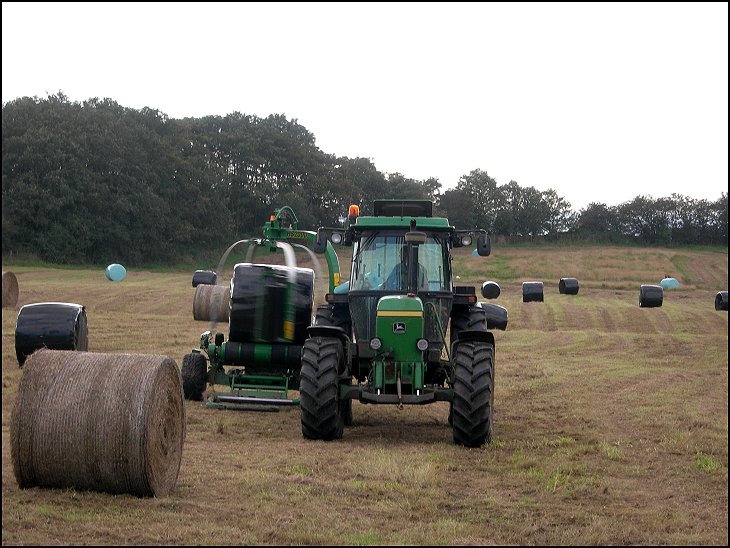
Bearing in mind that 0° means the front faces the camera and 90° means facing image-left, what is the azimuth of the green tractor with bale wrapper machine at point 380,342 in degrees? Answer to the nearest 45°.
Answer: approximately 0°

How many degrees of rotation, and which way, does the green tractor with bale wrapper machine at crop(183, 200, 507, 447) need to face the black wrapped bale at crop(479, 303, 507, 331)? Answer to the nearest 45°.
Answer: approximately 180°

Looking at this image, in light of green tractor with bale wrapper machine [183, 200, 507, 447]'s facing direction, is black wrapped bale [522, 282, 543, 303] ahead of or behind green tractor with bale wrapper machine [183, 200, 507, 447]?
behind

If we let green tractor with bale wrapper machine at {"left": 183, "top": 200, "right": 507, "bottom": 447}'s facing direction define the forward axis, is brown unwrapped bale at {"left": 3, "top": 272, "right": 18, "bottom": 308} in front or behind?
behind

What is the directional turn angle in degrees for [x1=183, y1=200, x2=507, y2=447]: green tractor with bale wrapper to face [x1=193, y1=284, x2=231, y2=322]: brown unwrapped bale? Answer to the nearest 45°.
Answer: approximately 180°

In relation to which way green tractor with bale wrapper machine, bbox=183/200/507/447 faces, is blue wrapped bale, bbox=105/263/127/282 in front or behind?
behind

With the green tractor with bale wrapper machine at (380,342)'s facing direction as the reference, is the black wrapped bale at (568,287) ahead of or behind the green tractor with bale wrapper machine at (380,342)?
behind

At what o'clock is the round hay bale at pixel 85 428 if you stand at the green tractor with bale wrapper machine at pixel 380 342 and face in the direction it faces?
The round hay bale is roughly at 1 o'clock from the green tractor with bale wrapper machine.

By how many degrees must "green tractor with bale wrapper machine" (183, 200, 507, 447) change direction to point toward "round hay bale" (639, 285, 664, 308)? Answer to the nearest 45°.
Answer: approximately 135° to its left
